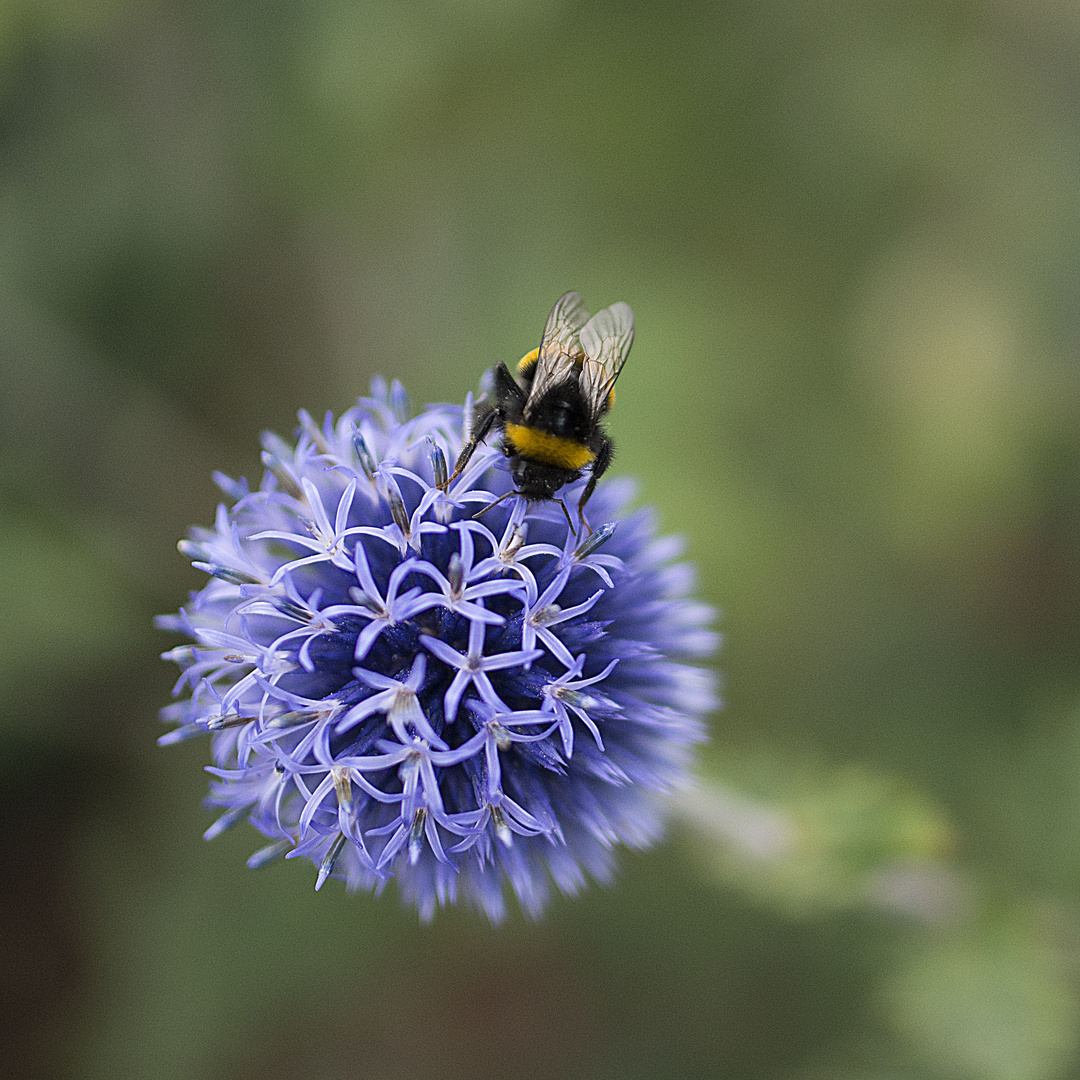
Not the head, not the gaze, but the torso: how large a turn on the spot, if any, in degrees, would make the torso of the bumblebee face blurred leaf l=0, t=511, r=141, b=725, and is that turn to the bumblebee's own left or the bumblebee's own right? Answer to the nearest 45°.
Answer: approximately 135° to the bumblebee's own right

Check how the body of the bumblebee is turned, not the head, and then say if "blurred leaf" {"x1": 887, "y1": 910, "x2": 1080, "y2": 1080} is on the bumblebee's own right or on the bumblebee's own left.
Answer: on the bumblebee's own left

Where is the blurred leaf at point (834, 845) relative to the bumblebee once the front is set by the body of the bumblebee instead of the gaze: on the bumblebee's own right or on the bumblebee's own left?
on the bumblebee's own left
